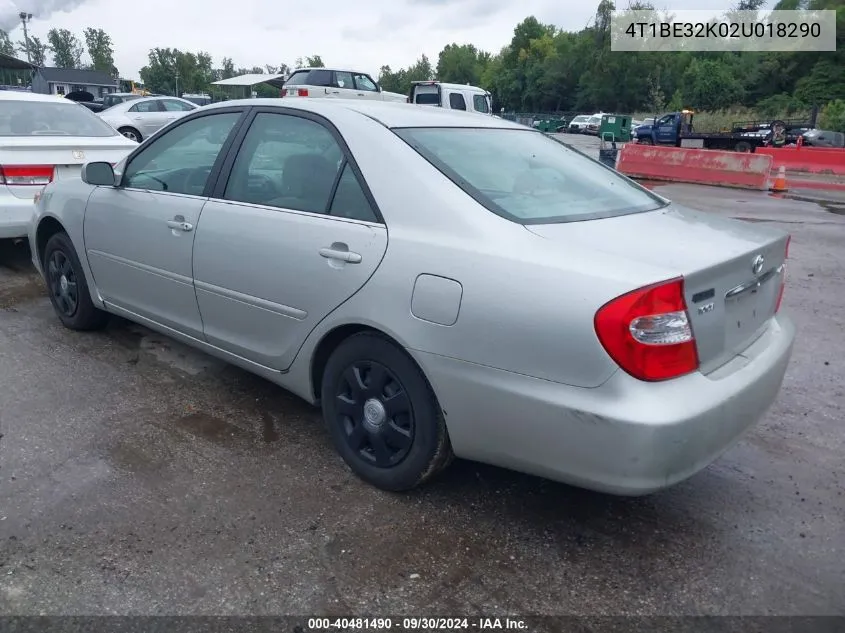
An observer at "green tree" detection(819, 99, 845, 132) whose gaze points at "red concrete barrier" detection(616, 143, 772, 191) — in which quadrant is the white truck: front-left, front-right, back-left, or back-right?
front-right

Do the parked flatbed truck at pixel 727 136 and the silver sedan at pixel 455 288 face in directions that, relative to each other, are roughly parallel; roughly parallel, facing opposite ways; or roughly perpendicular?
roughly parallel

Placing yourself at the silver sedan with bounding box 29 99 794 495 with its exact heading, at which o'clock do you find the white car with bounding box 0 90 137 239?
The white car is roughly at 12 o'clock from the silver sedan.

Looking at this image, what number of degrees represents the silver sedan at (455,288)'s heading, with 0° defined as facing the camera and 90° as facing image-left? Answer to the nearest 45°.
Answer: approximately 135°

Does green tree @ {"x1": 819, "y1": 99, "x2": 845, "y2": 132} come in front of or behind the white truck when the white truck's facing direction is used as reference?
in front

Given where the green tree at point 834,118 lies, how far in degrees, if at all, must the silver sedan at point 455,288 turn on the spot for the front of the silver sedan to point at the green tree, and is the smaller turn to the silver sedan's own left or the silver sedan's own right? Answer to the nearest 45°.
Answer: approximately 90° to the silver sedan's own right

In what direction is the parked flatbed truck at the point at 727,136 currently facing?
to the viewer's left

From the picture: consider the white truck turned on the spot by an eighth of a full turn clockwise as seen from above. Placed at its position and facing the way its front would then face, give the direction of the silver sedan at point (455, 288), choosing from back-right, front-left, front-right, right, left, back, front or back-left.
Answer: right

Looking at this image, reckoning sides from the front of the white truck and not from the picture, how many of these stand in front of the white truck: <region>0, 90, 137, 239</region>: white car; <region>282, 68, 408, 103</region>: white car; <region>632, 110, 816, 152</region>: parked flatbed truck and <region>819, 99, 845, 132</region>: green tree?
2

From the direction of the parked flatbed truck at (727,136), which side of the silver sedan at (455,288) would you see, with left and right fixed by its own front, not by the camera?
right
